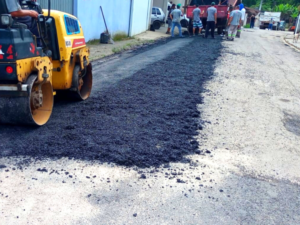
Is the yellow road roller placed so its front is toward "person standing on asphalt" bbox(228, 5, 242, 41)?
yes

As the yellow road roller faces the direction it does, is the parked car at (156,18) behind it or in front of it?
in front

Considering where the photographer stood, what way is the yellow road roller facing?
facing away from the viewer and to the right of the viewer

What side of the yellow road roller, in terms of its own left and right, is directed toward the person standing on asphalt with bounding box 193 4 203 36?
front
